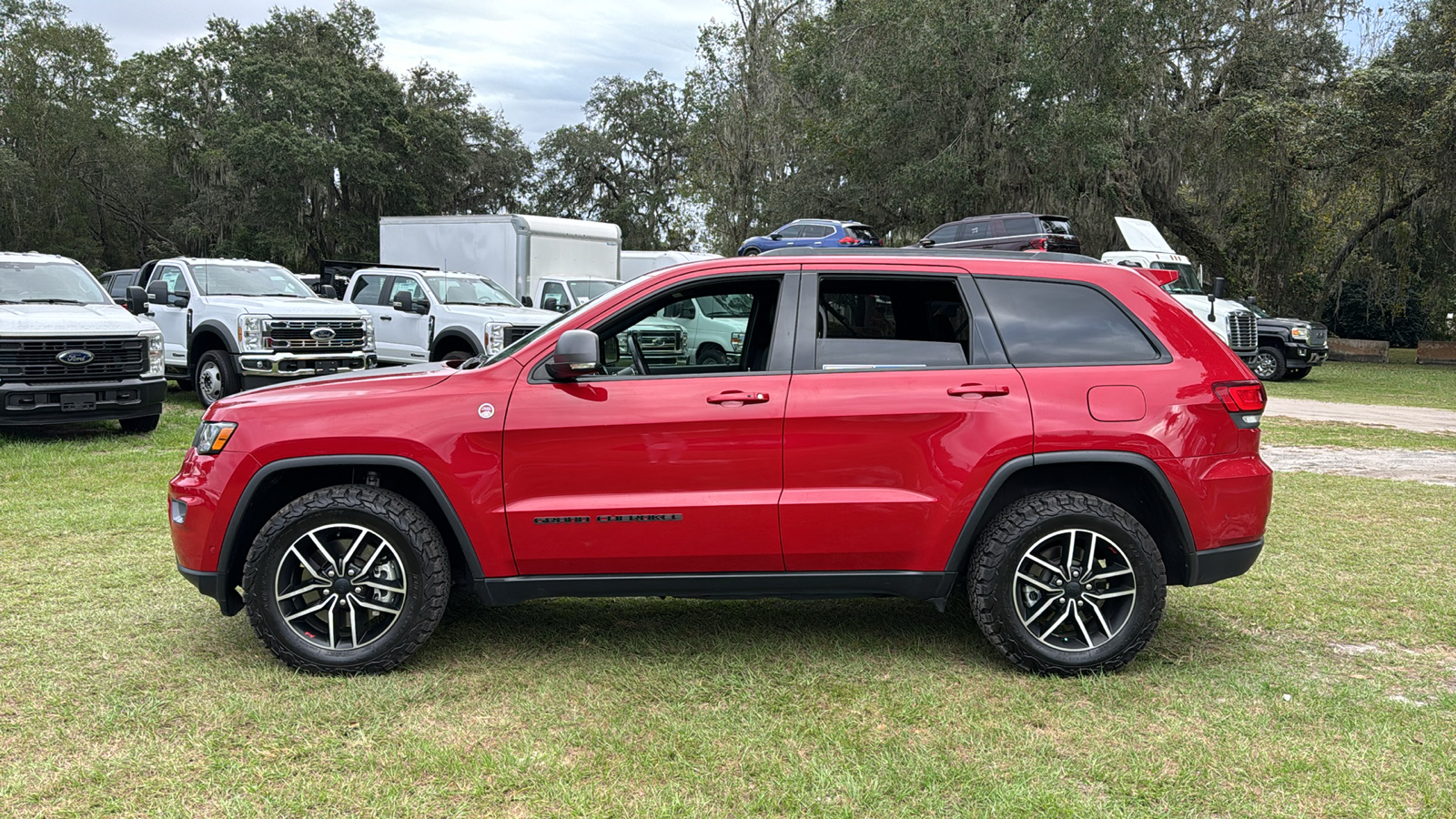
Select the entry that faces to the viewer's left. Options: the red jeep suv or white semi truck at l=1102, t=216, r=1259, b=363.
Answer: the red jeep suv

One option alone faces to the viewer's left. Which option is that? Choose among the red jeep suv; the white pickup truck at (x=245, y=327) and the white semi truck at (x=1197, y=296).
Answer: the red jeep suv

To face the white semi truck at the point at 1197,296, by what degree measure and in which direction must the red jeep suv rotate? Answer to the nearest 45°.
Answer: approximately 135° to its right

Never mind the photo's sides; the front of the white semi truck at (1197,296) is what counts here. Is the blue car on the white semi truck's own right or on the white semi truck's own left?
on the white semi truck's own right

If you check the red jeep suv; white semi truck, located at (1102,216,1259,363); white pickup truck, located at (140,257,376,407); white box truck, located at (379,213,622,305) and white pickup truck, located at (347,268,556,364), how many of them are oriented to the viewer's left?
1

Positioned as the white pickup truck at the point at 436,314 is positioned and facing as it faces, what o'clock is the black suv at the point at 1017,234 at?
The black suv is roughly at 10 o'clock from the white pickup truck.

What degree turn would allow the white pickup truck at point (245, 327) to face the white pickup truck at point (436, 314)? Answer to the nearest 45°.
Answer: approximately 45° to its left

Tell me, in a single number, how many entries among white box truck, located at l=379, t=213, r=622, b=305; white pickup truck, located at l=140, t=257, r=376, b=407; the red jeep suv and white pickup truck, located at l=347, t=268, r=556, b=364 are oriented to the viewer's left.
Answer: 1

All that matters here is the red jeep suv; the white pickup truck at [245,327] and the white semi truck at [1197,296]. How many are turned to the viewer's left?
1

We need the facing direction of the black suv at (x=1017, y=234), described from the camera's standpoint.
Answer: facing away from the viewer and to the left of the viewer

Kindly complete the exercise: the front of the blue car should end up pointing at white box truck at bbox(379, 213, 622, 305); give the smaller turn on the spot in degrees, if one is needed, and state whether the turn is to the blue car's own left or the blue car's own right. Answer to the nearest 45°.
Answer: approximately 45° to the blue car's own left

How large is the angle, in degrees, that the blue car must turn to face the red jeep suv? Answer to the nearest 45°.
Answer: approximately 135° to its left

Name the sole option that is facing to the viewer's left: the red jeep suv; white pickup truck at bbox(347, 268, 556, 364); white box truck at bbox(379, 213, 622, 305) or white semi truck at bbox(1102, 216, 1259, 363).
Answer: the red jeep suv

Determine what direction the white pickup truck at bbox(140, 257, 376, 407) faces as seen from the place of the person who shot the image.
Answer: facing the viewer and to the right of the viewer

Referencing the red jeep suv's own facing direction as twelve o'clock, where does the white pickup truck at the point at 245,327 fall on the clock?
The white pickup truck is roughly at 2 o'clock from the red jeep suv.

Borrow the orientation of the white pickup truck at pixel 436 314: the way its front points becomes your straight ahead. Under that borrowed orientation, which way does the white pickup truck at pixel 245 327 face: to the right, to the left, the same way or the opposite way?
the same way

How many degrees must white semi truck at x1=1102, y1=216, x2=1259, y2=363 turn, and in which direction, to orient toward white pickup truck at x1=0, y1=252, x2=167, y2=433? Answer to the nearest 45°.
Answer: approximately 90° to its right
